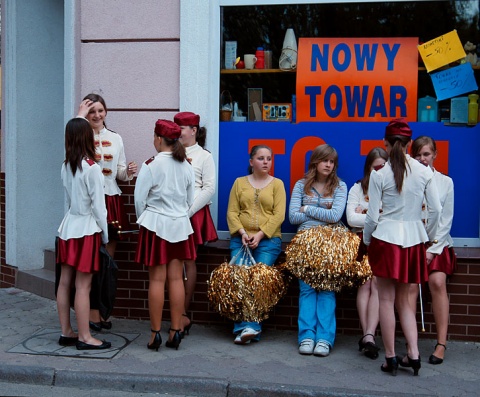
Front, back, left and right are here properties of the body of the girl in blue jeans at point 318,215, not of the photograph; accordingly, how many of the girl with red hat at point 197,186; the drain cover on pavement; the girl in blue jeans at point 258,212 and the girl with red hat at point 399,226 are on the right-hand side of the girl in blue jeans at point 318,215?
3

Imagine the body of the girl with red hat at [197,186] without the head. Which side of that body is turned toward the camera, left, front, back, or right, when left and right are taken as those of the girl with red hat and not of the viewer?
left

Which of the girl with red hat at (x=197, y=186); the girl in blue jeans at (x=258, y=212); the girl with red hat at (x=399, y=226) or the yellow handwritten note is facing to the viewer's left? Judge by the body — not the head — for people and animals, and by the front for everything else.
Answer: the girl with red hat at (x=197, y=186)

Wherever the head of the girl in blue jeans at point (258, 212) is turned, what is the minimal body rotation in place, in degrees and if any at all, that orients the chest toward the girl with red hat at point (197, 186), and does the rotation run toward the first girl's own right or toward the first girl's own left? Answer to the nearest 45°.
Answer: approximately 90° to the first girl's own right

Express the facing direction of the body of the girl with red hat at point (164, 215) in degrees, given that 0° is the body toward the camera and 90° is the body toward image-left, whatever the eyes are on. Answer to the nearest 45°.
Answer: approximately 135°

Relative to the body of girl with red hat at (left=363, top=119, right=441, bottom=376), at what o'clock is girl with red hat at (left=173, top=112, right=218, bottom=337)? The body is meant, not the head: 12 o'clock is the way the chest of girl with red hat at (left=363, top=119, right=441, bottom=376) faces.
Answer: girl with red hat at (left=173, top=112, right=218, bottom=337) is roughly at 10 o'clock from girl with red hat at (left=363, top=119, right=441, bottom=376).

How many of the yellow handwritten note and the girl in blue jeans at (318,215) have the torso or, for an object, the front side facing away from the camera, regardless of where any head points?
0

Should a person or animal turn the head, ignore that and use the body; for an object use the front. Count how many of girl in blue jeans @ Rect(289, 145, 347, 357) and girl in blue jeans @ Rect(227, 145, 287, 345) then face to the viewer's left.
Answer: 0

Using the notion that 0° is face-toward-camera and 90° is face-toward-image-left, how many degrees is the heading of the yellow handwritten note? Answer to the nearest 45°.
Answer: approximately 0°

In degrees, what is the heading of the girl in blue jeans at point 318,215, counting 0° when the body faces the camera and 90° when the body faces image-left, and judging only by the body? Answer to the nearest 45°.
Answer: approximately 0°

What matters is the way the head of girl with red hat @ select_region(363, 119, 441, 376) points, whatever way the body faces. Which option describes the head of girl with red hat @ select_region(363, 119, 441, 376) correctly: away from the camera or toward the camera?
away from the camera

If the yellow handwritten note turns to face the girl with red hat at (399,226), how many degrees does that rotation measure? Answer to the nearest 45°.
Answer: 0° — it already faces them

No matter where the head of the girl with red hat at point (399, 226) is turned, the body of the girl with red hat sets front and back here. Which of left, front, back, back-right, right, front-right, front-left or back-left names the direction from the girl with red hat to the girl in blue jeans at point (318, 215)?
front-left

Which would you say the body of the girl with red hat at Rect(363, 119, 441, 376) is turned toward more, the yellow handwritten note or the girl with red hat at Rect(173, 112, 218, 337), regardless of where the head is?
the yellow handwritten note

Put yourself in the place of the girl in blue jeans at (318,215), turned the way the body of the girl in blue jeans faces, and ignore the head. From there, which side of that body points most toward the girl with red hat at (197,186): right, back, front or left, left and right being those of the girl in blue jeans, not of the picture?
right
